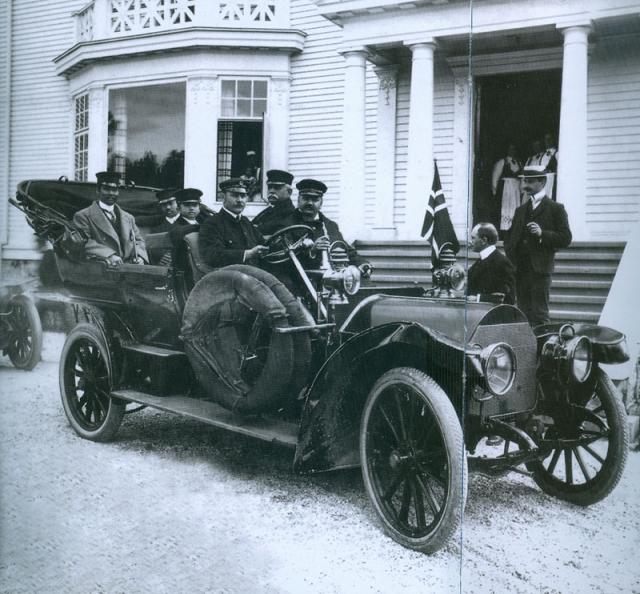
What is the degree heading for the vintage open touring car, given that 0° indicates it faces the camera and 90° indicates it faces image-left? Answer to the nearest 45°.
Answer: approximately 315°

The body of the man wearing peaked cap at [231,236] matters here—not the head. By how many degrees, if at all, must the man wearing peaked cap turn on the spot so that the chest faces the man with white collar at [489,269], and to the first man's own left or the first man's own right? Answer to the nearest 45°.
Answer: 0° — they already face them

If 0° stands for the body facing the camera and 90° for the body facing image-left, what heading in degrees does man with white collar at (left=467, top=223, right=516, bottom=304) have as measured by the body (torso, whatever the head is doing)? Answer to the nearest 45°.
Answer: approximately 90°

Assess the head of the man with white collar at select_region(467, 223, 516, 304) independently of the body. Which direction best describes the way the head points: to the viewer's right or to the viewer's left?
to the viewer's left

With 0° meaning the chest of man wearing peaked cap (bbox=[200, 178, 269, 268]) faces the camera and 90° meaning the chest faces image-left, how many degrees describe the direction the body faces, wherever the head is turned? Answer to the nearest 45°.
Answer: approximately 315°

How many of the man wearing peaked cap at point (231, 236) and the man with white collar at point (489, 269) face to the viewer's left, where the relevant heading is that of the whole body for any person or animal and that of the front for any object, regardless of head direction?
1
